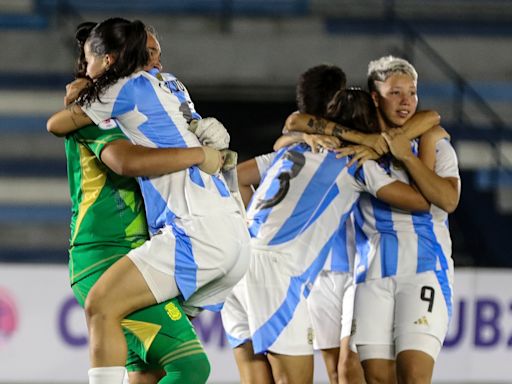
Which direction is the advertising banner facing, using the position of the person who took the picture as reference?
facing the viewer
